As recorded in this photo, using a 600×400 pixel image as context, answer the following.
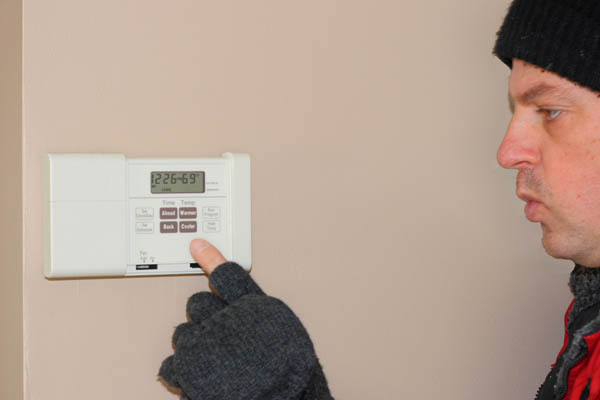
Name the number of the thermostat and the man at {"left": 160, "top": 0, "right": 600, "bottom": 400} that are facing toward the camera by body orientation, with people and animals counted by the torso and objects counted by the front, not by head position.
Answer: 1

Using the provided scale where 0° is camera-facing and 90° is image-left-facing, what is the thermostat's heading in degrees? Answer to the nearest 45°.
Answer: approximately 0°

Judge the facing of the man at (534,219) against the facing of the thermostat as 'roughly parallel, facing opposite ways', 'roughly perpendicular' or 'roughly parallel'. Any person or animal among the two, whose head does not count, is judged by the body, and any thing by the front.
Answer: roughly perpendicular

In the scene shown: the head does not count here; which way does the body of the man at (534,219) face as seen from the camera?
to the viewer's left
